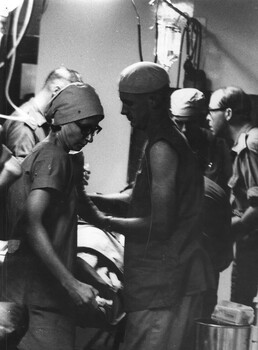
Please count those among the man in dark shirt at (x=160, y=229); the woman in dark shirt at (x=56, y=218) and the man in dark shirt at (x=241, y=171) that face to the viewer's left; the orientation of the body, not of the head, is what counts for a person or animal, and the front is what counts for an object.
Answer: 2

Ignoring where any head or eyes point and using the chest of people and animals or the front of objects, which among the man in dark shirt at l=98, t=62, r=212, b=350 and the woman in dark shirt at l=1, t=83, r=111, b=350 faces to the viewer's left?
the man in dark shirt at l=98, t=62, r=212, b=350

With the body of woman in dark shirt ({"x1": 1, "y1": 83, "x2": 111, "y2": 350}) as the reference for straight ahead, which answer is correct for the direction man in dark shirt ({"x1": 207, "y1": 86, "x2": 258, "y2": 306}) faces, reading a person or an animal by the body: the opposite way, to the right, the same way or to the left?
the opposite way

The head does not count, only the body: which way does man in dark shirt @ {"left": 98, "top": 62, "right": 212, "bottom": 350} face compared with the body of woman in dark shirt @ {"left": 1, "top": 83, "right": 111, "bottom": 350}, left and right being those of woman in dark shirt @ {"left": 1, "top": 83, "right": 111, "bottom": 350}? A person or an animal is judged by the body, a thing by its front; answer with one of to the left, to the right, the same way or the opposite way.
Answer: the opposite way

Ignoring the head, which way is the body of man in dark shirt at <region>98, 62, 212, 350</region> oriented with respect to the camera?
to the viewer's left

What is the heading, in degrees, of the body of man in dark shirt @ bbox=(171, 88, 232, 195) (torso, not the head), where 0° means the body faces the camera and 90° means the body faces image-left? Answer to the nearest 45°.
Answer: approximately 45°

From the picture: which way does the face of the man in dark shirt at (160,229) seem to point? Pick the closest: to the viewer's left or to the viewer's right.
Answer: to the viewer's left

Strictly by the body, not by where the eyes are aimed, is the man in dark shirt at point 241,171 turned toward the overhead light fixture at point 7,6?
yes

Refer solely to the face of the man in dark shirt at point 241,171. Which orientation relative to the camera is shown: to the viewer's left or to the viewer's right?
to the viewer's left

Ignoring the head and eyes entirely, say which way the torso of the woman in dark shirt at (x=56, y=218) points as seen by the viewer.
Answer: to the viewer's right

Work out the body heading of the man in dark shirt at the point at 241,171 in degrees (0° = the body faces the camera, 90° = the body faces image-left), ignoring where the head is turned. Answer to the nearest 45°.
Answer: approximately 90°
